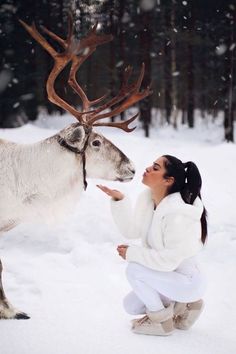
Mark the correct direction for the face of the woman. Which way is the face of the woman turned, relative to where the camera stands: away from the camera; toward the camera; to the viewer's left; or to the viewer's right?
to the viewer's left

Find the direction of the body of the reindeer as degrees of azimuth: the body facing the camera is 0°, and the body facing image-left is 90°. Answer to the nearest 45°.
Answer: approximately 270°

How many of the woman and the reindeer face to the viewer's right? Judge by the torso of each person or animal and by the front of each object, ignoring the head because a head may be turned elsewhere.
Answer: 1

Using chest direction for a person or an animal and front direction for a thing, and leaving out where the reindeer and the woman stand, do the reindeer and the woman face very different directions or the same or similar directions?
very different directions

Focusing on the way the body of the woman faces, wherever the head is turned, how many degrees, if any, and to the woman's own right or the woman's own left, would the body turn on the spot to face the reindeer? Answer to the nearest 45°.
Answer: approximately 45° to the woman's own right

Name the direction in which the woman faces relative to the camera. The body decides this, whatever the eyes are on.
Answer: to the viewer's left

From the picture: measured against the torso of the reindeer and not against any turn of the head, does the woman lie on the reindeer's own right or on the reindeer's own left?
on the reindeer's own right
